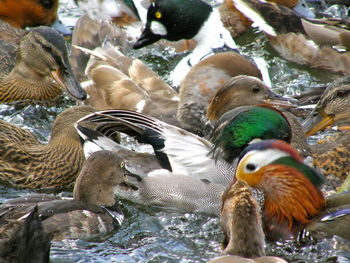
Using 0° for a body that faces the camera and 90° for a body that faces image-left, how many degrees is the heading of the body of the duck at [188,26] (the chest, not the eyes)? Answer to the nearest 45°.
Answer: approximately 90°

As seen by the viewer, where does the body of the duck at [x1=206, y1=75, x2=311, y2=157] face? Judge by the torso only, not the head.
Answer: to the viewer's right

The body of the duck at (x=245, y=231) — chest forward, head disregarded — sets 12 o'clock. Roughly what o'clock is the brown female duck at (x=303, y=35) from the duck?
The brown female duck is roughly at 12 o'clock from the duck.

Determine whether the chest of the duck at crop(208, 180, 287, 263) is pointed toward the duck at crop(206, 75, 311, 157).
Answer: yes

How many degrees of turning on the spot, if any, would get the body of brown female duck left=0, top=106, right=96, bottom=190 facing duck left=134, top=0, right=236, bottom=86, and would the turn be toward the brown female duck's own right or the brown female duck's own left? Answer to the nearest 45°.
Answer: approximately 45° to the brown female duck's own left

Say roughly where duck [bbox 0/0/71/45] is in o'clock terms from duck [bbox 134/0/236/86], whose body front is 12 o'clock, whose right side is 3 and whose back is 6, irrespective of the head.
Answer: duck [bbox 0/0/71/45] is roughly at 12 o'clock from duck [bbox 134/0/236/86].

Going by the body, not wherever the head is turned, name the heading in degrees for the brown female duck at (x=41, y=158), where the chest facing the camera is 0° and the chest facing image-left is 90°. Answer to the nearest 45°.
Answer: approximately 270°

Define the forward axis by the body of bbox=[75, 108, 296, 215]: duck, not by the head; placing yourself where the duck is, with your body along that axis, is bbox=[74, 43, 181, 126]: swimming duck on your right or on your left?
on your left

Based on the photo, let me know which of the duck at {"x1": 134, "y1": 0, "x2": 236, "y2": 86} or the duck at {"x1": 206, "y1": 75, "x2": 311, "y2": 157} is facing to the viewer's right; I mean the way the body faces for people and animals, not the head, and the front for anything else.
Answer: the duck at {"x1": 206, "y1": 75, "x2": 311, "y2": 157}

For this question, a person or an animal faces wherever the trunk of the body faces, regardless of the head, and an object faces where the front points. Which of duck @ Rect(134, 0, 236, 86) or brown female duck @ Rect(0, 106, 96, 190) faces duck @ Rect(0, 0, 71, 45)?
duck @ Rect(134, 0, 236, 86)

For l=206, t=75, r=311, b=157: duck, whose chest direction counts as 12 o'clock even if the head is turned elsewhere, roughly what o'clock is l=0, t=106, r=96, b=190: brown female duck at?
The brown female duck is roughly at 5 o'clock from the duck.

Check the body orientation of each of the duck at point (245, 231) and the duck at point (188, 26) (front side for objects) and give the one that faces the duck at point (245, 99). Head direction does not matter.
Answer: the duck at point (245, 231)
